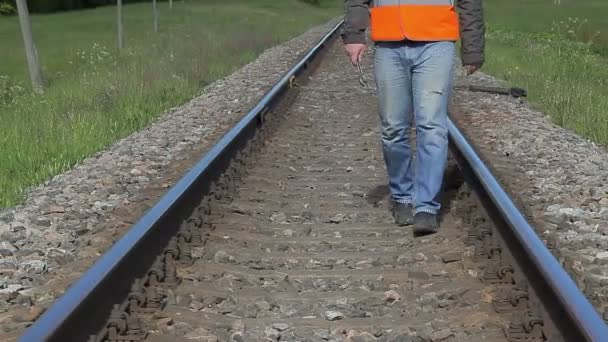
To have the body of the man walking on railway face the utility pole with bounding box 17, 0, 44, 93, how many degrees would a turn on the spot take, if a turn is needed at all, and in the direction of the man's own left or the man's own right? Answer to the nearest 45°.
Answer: approximately 135° to the man's own right

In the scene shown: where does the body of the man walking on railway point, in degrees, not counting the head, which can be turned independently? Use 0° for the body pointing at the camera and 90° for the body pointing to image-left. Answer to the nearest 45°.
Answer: approximately 0°
